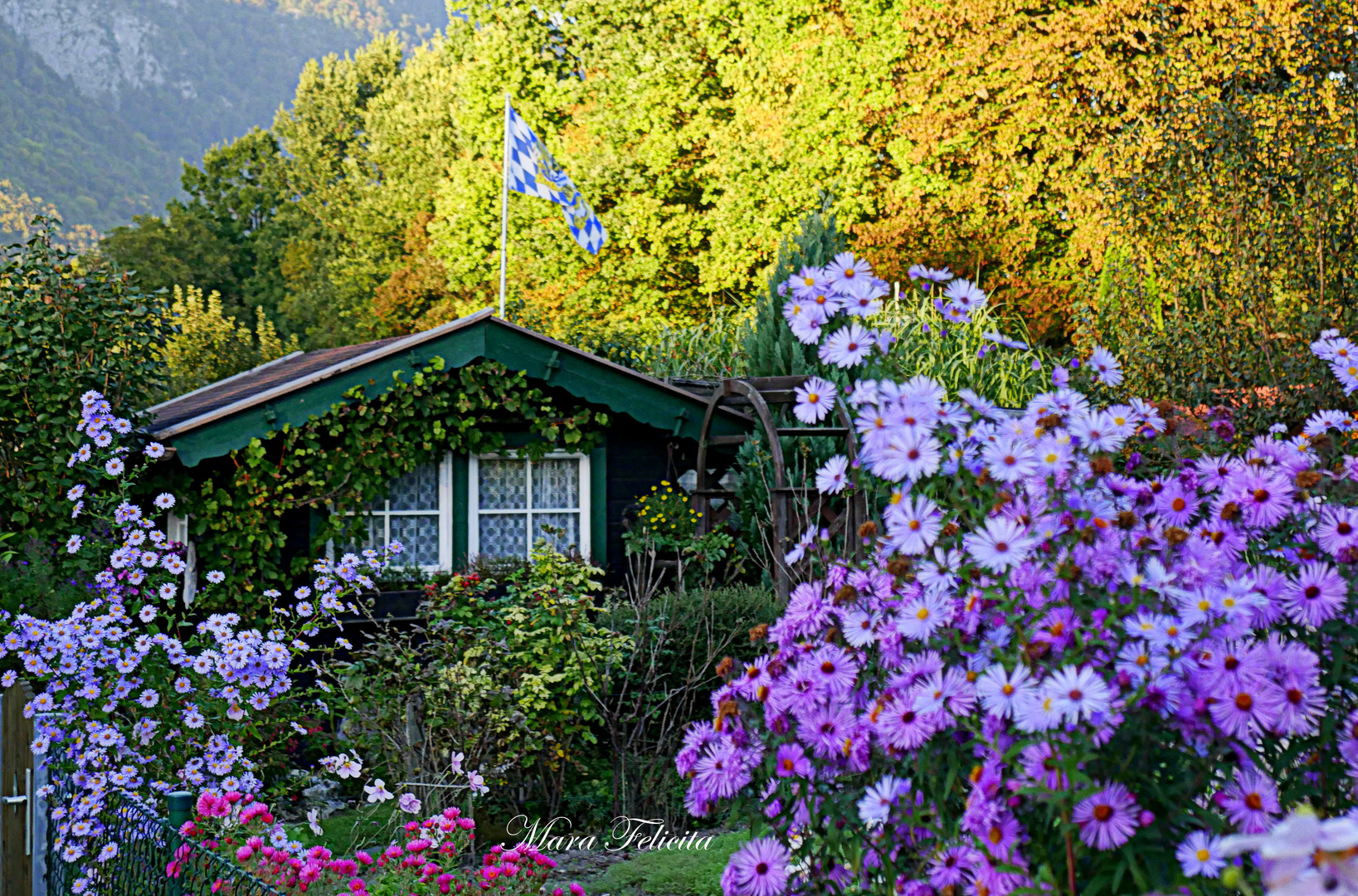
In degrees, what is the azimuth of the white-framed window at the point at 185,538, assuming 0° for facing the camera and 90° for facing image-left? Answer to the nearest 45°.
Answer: approximately 45°

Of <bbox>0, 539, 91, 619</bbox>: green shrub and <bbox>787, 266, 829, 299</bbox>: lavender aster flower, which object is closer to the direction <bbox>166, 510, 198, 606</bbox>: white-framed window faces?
the green shrub

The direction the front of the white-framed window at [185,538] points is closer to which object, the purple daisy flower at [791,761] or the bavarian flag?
the purple daisy flower

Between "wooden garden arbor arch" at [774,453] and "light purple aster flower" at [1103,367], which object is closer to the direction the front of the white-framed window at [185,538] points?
the light purple aster flower

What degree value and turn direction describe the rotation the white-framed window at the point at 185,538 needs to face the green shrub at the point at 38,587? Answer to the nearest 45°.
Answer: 0° — it already faces it

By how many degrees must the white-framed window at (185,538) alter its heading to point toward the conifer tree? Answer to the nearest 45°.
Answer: approximately 135° to its left

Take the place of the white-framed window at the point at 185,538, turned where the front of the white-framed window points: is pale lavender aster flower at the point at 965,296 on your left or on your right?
on your left

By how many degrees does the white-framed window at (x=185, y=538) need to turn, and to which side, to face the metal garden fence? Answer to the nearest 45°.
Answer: approximately 45° to its left
